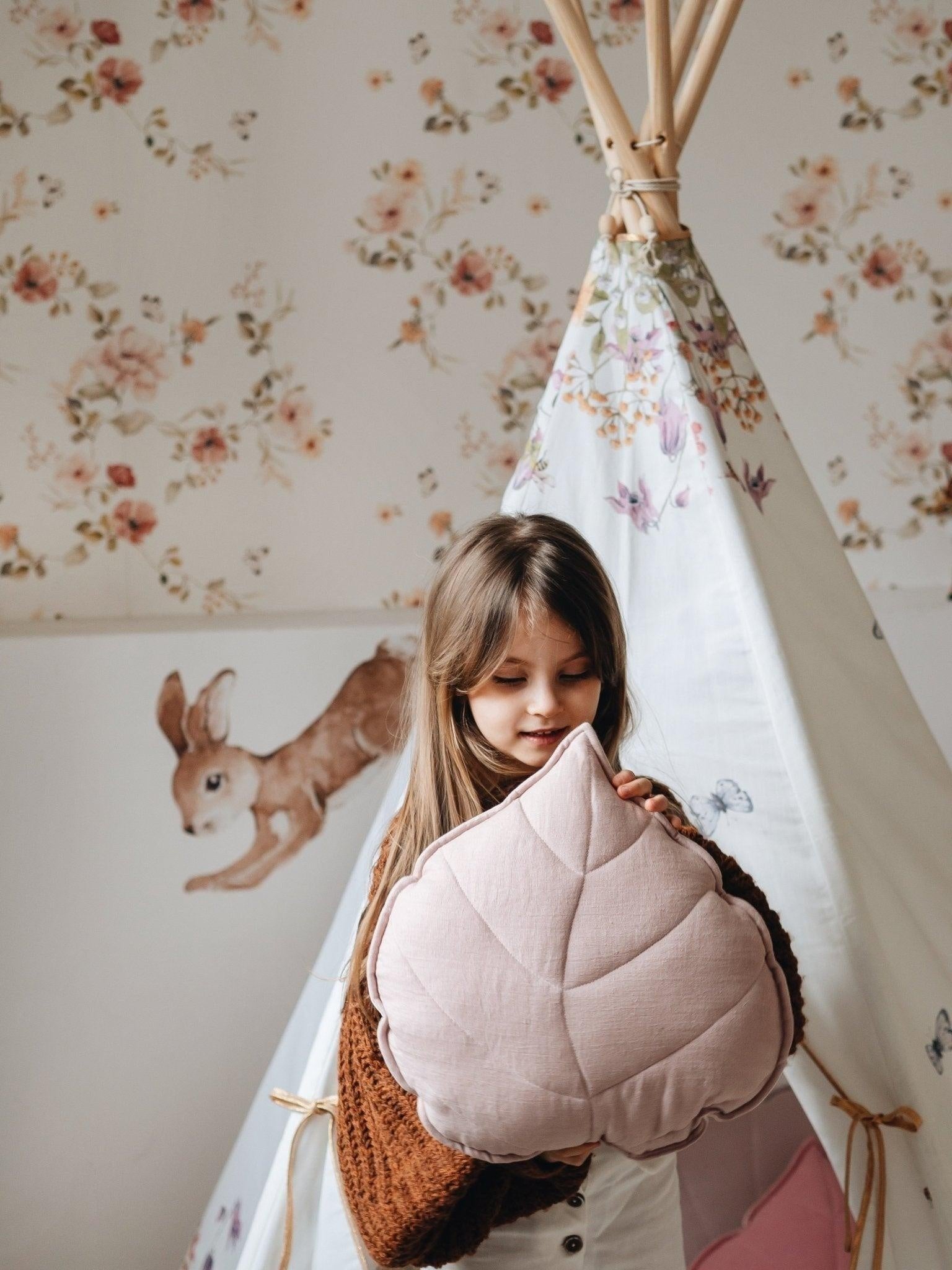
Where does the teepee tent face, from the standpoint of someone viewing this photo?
facing the viewer and to the left of the viewer
